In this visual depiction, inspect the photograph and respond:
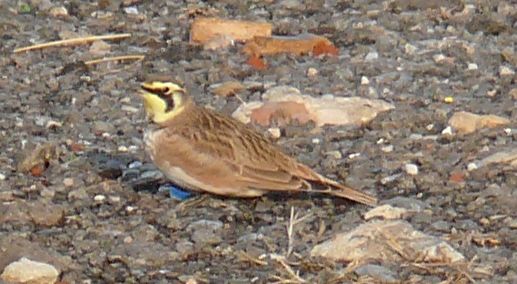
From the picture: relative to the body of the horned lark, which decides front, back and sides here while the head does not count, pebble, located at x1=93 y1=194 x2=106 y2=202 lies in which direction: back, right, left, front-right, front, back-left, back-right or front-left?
front

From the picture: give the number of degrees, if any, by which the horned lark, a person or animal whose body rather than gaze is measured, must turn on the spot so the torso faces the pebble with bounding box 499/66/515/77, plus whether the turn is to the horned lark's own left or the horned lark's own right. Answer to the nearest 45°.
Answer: approximately 135° to the horned lark's own right

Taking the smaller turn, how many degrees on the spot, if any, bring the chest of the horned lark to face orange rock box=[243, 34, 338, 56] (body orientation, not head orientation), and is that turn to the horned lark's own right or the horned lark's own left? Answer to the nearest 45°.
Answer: approximately 90° to the horned lark's own right

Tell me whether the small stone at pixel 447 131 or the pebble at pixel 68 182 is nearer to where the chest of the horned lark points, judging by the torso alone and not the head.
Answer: the pebble

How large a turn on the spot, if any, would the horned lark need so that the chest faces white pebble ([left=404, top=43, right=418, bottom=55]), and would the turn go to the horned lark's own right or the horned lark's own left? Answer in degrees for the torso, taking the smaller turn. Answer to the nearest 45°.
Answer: approximately 135° to the horned lark's own right

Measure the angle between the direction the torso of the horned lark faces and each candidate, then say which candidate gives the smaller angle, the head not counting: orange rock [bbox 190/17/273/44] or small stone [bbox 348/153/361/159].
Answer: the orange rock

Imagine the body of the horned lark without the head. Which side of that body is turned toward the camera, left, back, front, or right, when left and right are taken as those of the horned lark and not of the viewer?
left

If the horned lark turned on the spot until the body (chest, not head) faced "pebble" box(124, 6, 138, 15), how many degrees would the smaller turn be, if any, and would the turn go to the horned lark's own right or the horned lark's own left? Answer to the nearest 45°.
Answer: approximately 90° to the horned lark's own right

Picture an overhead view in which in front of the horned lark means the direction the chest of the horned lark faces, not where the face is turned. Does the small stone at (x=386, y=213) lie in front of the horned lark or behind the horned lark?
behind

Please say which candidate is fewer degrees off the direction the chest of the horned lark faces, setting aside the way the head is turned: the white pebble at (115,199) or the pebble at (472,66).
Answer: the white pebble

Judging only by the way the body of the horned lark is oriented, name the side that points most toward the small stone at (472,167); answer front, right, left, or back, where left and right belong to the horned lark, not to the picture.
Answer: back
